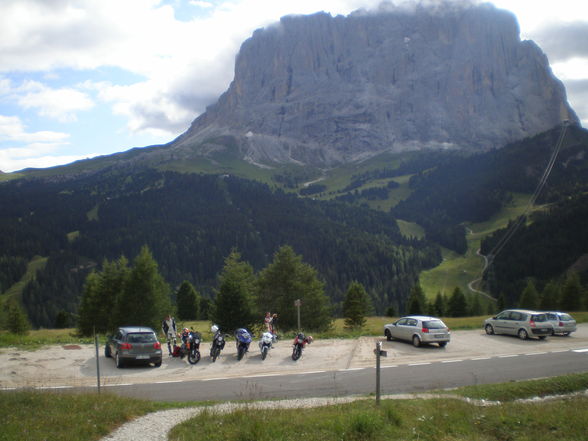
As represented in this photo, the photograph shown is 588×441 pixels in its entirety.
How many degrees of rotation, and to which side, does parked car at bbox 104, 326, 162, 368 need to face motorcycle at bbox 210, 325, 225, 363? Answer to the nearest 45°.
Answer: approximately 135° to its right

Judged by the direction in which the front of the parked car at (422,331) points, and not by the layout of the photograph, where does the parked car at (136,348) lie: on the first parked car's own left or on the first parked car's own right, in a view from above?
on the first parked car's own left

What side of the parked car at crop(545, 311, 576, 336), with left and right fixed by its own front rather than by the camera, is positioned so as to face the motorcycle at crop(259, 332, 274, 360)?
left

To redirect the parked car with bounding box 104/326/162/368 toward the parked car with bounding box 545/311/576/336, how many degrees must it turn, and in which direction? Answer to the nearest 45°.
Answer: approximately 135° to its right

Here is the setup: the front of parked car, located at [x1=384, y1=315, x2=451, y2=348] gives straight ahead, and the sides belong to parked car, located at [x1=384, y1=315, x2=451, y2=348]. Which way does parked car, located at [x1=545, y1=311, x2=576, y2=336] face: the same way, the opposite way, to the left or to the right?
the same way

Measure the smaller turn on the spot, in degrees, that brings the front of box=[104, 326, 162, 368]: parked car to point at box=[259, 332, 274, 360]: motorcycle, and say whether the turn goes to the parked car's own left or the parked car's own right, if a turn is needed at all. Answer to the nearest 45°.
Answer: approximately 135° to the parked car's own right

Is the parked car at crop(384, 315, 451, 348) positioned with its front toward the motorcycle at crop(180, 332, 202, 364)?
no

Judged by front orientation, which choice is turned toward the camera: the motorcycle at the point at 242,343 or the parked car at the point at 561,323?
the motorcycle

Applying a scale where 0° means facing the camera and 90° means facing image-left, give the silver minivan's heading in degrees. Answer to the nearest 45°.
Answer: approximately 135°

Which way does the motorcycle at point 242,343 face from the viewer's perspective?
toward the camera

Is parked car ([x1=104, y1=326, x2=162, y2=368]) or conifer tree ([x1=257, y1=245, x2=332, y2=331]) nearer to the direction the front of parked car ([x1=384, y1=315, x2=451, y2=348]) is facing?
the conifer tree

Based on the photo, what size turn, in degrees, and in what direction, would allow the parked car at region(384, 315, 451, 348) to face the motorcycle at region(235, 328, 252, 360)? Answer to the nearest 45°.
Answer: approximately 90° to its left

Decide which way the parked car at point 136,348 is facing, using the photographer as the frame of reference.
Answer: facing away from the viewer and to the left of the viewer
